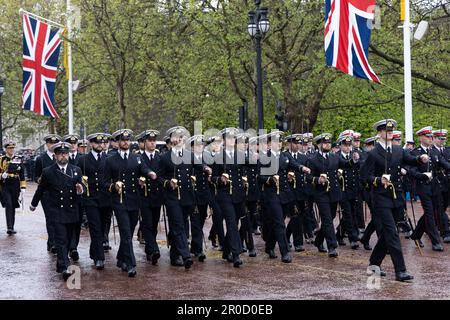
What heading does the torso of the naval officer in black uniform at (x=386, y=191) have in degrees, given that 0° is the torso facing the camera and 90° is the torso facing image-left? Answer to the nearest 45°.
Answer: approximately 315°

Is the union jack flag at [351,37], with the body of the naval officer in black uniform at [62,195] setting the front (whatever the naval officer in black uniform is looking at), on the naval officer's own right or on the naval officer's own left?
on the naval officer's own left

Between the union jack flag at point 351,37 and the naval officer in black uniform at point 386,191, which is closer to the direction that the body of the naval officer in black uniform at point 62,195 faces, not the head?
the naval officer in black uniform

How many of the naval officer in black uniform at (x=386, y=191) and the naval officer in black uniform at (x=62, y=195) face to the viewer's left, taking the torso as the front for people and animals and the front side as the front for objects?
0

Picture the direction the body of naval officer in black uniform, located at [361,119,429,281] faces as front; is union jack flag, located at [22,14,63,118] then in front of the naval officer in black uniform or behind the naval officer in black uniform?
behind

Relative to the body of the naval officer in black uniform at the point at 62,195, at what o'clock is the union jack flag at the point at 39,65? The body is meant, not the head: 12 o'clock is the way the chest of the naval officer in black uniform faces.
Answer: The union jack flag is roughly at 6 o'clock from the naval officer in black uniform.

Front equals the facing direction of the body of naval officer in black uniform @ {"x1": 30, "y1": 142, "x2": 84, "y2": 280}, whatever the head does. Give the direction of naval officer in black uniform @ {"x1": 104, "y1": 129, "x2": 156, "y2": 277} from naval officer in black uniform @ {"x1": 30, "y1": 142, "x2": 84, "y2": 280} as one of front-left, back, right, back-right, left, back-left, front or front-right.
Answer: left

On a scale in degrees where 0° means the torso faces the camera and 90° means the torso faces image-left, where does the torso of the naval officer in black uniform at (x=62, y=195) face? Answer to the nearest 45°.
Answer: approximately 0°

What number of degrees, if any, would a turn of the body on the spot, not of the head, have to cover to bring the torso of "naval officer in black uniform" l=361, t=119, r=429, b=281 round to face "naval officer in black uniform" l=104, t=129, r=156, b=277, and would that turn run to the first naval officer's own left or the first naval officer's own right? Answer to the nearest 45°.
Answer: approximately 135° to the first naval officer's own right

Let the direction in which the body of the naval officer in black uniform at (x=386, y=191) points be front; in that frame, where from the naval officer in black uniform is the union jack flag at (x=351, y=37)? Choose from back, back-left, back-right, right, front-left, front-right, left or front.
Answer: back-left
